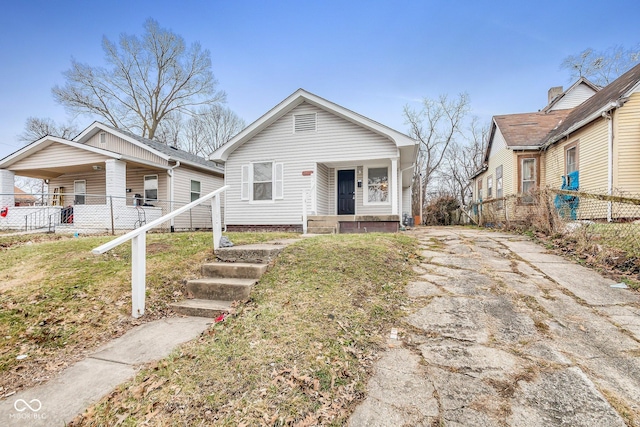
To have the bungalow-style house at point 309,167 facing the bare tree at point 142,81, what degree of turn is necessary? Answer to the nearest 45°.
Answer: approximately 135° to its right

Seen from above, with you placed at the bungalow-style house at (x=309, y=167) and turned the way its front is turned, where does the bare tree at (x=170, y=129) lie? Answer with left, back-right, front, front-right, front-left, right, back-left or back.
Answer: back-right

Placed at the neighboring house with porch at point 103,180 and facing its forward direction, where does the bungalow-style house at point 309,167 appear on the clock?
The bungalow-style house is roughly at 9 o'clock from the neighboring house with porch.

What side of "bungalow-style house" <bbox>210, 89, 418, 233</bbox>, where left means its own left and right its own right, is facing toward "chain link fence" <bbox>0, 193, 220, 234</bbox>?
right

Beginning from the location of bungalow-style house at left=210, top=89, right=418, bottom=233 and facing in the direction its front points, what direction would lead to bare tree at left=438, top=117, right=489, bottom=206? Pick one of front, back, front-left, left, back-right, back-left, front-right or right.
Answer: back-left

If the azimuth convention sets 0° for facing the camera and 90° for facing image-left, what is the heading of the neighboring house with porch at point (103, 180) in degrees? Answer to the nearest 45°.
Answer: approximately 45°

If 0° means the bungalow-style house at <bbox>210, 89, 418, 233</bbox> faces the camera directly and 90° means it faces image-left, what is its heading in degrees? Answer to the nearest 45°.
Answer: approximately 0°

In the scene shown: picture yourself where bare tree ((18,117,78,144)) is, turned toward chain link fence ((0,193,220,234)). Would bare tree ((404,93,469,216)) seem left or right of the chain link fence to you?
left
